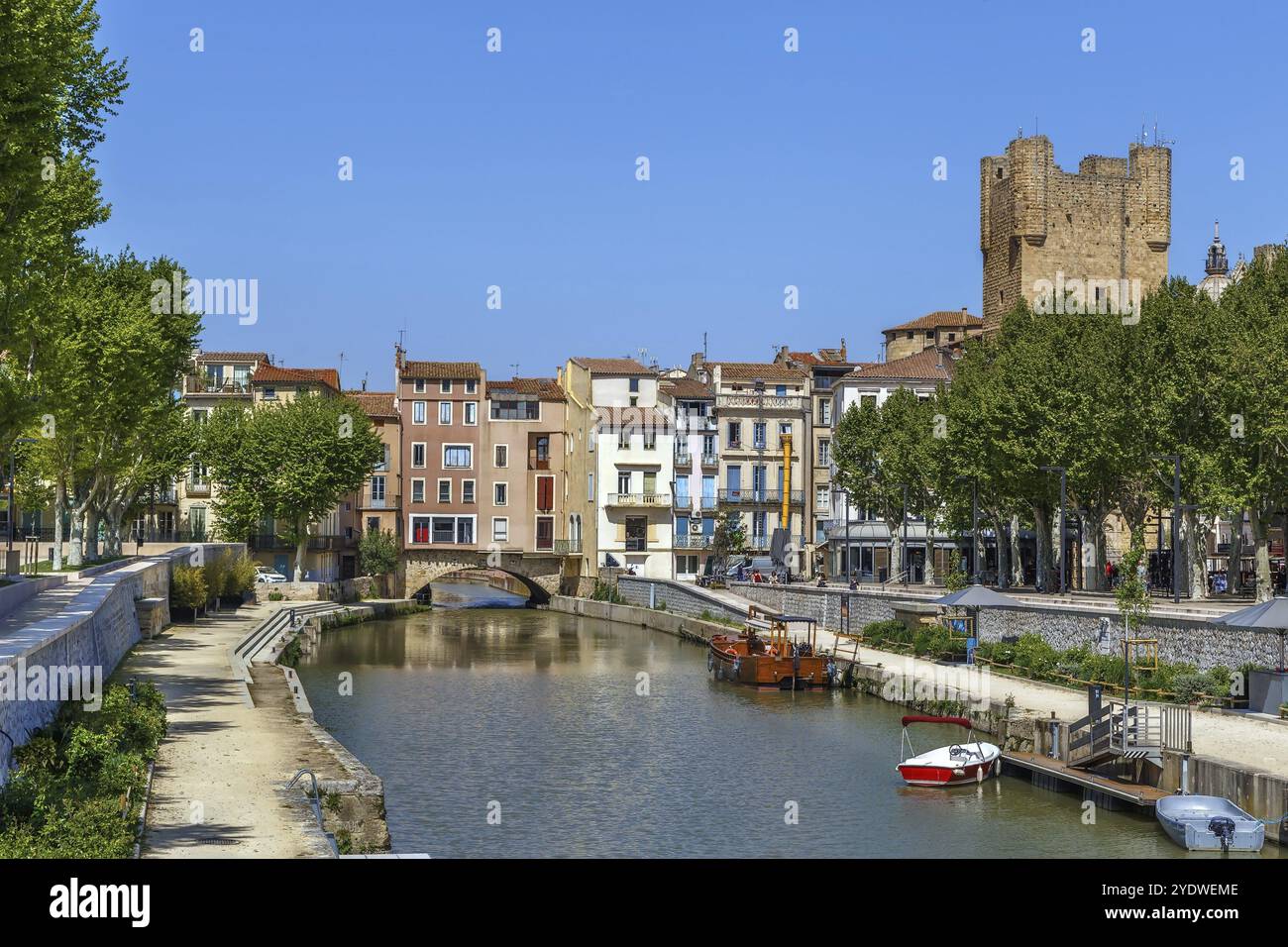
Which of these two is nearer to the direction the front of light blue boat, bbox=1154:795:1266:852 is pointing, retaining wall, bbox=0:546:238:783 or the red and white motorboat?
the red and white motorboat

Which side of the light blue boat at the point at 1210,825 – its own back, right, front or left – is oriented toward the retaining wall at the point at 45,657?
left

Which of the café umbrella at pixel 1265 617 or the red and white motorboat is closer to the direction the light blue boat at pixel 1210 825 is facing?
the red and white motorboat

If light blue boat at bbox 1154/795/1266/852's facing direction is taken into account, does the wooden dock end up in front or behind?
in front

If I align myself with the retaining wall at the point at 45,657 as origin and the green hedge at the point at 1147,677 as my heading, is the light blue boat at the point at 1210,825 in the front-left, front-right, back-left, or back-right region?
front-right

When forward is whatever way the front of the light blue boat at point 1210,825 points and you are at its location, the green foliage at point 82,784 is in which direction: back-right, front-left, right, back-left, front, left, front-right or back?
left

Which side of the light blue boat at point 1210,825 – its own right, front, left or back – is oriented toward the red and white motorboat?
front

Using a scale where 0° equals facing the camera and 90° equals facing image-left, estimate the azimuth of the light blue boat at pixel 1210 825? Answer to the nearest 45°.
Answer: approximately 135°

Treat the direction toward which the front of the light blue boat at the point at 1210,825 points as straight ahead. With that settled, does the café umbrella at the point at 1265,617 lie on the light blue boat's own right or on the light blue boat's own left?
on the light blue boat's own right

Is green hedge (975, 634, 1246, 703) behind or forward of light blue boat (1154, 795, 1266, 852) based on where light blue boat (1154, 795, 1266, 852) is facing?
forward
